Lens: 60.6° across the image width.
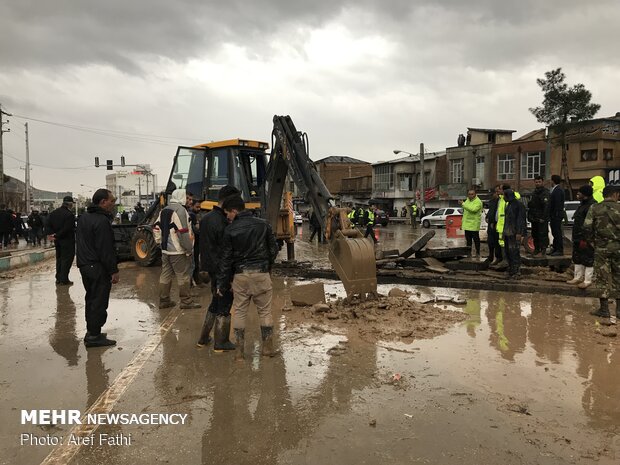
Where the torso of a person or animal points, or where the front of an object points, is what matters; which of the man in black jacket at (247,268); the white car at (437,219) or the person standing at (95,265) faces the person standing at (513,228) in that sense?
the person standing at (95,265)

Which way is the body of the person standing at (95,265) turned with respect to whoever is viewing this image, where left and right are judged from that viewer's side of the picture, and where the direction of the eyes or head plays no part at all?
facing to the right of the viewer

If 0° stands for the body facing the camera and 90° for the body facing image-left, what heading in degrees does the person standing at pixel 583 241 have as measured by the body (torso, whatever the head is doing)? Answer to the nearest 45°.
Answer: approximately 90°

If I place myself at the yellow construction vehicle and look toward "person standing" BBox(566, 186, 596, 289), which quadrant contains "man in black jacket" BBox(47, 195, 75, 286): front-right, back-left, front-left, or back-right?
back-right

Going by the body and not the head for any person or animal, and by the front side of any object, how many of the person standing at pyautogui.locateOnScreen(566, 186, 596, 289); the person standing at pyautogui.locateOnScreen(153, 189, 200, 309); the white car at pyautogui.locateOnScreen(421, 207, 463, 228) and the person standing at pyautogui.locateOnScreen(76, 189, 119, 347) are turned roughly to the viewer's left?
2

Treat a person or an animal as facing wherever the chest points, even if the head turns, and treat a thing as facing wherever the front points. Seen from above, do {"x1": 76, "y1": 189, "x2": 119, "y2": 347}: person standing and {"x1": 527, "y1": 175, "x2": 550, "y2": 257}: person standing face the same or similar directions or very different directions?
very different directions

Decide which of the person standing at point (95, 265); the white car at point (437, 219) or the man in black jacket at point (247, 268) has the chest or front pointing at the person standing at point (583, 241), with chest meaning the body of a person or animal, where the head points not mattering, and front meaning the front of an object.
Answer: the person standing at point (95, 265)

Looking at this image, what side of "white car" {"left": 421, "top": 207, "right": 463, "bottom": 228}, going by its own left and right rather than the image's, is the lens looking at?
left

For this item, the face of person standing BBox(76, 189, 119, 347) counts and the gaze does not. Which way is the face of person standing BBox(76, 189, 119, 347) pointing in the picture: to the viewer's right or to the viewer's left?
to the viewer's right

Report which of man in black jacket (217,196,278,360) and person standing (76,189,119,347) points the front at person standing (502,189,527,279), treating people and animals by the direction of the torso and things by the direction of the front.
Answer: person standing (76,189,119,347)
